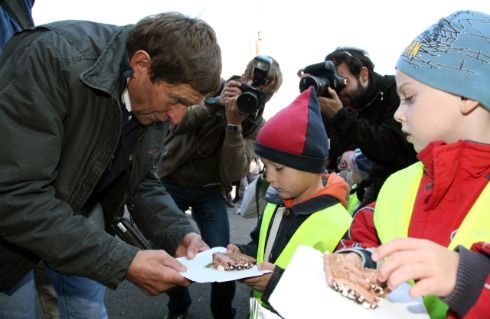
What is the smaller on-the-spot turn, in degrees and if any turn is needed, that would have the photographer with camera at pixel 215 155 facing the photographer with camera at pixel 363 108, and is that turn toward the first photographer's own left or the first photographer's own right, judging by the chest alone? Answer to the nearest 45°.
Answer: approximately 45° to the first photographer's own left

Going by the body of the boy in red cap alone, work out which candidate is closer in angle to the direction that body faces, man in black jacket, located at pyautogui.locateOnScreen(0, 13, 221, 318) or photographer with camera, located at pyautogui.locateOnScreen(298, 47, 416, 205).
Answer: the man in black jacket

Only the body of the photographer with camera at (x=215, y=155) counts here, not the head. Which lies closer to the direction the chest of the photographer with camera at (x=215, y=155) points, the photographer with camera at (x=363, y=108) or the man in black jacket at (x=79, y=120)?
the man in black jacket

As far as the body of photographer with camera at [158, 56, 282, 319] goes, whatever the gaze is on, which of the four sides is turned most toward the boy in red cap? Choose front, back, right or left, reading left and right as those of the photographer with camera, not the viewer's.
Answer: front

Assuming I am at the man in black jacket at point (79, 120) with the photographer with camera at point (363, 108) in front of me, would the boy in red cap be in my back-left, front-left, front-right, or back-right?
front-right

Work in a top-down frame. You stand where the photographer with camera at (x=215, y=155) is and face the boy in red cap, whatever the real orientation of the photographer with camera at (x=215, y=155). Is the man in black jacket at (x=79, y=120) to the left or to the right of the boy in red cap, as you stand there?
right

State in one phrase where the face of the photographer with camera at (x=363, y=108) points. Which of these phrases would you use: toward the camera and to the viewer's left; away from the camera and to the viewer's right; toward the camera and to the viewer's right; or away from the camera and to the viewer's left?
toward the camera and to the viewer's left

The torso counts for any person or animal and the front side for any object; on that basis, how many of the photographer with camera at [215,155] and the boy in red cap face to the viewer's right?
0

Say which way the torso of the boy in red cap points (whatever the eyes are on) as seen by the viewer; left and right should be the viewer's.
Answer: facing the viewer and to the left of the viewer

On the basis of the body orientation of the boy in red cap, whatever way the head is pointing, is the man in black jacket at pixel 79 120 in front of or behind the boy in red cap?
in front

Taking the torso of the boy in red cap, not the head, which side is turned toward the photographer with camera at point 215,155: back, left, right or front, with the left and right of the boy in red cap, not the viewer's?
right

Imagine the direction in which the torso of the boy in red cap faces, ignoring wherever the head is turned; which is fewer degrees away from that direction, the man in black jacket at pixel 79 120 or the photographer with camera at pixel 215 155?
the man in black jacket

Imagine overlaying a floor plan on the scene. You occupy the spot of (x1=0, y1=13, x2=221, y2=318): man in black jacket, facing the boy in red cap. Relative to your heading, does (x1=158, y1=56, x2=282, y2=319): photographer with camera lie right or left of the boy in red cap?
left

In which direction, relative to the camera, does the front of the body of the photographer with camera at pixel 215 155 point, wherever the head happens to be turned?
toward the camera

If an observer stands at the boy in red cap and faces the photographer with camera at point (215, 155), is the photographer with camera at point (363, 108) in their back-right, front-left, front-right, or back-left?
front-right
